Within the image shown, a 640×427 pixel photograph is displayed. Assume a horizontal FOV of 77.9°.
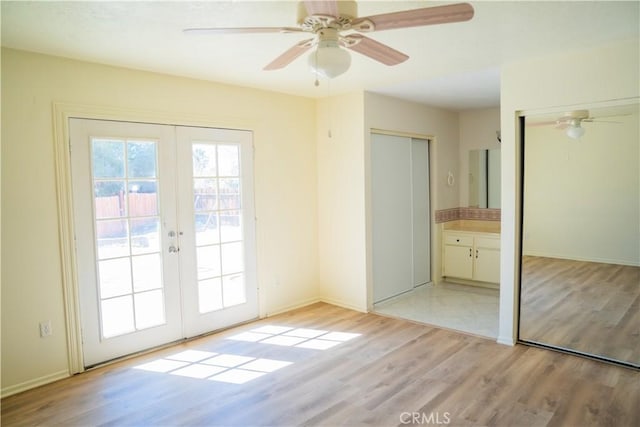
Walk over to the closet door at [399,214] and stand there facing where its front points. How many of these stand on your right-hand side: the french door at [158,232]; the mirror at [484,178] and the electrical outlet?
2

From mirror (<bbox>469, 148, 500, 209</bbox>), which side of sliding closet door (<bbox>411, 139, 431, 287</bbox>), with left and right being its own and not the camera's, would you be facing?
left

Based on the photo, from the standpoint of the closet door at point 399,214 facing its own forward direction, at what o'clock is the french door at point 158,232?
The french door is roughly at 3 o'clock from the closet door.

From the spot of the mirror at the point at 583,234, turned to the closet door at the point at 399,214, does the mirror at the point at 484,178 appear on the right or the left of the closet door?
right

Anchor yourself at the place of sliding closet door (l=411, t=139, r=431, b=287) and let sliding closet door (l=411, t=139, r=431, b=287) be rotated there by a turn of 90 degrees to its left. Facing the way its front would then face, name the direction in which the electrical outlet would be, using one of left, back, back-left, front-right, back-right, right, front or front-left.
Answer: back

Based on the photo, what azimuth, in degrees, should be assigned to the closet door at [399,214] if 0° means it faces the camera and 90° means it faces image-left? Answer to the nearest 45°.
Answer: approximately 315°

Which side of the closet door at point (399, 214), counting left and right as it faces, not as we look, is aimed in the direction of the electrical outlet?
right

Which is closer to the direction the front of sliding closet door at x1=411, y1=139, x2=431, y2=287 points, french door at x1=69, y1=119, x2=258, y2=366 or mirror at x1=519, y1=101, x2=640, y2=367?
the mirror

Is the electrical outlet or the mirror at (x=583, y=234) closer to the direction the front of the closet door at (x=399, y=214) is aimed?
the mirror

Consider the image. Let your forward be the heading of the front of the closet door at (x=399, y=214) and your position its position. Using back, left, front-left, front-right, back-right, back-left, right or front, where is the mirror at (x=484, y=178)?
left
